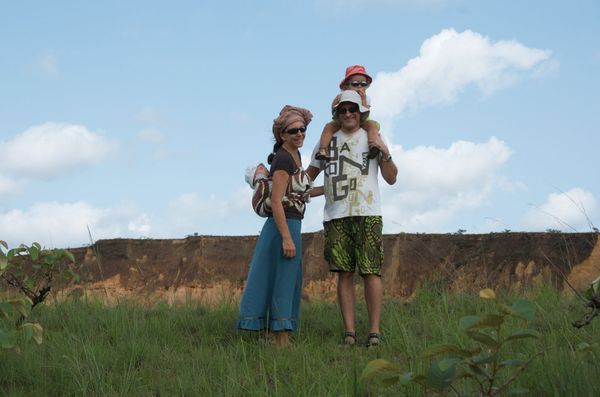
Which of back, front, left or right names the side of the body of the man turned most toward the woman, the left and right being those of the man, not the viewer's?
right

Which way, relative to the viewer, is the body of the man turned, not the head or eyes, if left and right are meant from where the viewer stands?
facing the viewer
